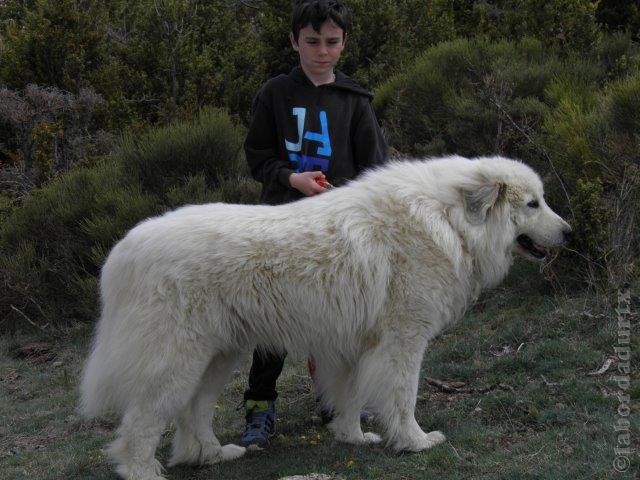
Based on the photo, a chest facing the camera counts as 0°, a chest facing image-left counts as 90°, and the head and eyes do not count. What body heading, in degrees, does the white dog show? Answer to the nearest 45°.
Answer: approximately 270°

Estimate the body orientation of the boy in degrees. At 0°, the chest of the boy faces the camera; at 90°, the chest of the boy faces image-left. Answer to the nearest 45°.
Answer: approximately 0°

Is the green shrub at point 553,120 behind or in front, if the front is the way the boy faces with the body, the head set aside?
behind

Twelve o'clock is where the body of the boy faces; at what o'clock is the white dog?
The white dog is roughly at 12 o'clock from the boy.

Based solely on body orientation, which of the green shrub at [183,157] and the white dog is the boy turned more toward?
the white dog

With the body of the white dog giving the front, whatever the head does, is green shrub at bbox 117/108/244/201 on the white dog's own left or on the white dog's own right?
on the white dog's own left

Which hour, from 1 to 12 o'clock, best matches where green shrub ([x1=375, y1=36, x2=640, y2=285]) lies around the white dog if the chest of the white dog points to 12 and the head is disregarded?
The green shrub is roughly at 10 o'clock from the white dog.

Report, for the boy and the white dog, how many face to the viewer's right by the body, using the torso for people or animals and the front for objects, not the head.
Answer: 1

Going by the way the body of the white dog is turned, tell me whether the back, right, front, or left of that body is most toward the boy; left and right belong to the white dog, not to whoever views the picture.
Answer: left

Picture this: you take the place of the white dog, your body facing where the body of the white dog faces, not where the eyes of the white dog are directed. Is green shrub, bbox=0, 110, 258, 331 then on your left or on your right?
on your left

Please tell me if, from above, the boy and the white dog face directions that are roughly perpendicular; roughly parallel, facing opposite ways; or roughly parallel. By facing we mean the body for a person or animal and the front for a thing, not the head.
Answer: roughly perpendicular
